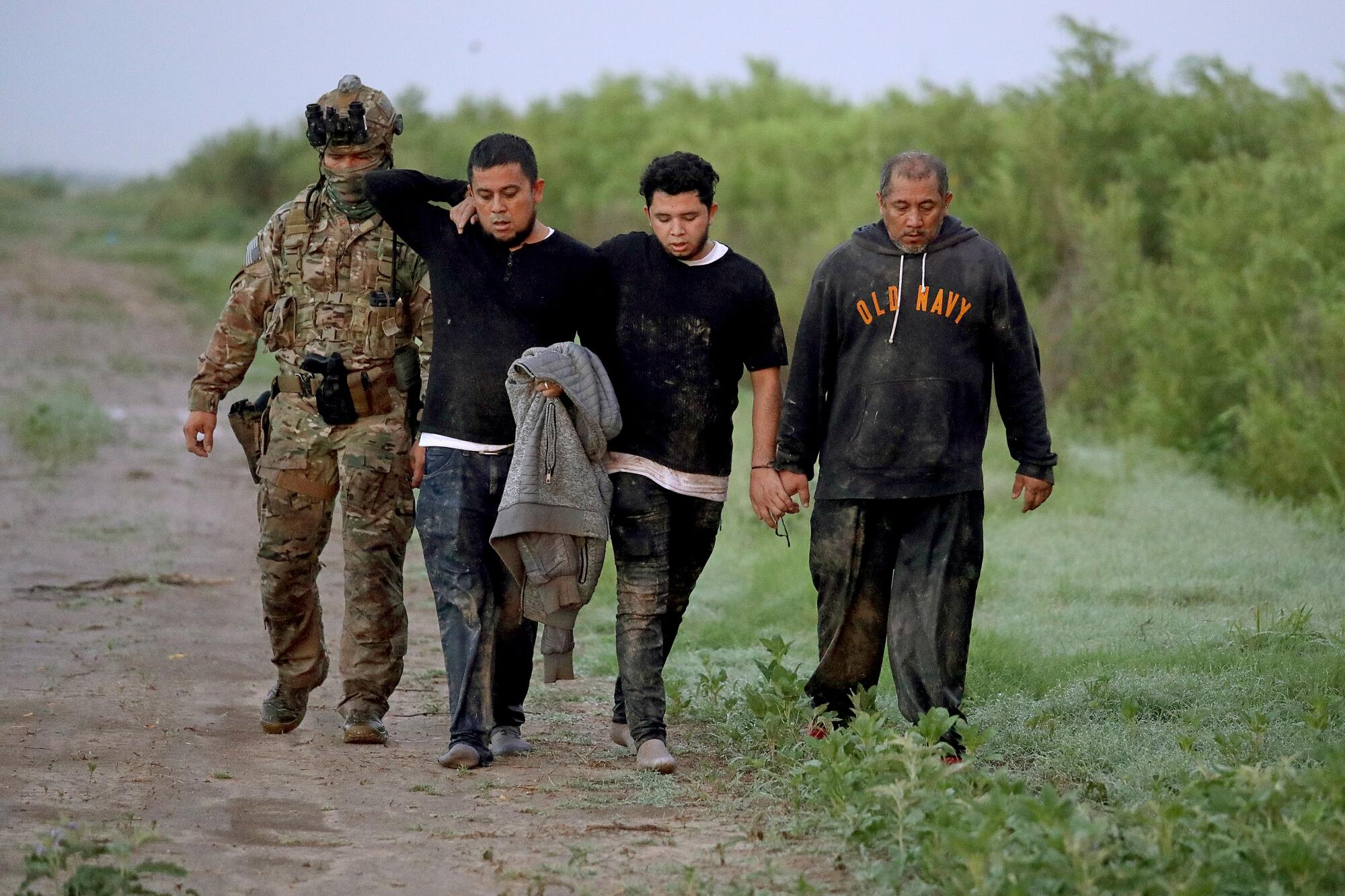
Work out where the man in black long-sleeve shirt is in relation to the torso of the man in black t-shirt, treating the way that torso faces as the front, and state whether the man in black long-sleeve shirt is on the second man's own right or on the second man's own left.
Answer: on the second man's own right

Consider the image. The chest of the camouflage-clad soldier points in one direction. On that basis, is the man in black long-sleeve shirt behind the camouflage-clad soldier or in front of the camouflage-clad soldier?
in front

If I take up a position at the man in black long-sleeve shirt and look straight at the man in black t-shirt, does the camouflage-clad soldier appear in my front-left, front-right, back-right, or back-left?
back-left

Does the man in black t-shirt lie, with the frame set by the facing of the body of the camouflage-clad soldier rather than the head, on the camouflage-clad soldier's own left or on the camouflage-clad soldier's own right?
on the camouflage-clad soldier's own left

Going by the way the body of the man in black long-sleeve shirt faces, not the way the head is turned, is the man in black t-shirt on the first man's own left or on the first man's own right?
on the first man's own left

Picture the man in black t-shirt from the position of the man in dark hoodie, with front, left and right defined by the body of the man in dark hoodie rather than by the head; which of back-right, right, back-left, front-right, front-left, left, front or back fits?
right

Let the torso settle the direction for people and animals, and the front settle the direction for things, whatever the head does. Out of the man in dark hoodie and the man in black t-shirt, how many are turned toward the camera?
2

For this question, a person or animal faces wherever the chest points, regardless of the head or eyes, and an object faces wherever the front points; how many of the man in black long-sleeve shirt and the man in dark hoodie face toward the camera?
2
